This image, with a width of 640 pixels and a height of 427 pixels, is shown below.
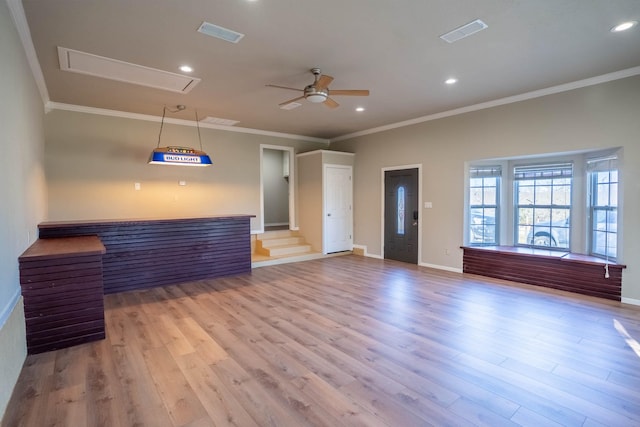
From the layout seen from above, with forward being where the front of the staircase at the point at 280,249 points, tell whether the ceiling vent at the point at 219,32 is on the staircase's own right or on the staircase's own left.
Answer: on the staircase's own right

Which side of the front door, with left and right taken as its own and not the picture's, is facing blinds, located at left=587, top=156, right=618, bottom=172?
left

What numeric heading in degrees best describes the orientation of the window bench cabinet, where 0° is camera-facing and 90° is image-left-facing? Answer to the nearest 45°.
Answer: approximately 45°

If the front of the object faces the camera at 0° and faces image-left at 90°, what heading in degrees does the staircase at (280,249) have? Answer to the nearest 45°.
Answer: approximately 315°

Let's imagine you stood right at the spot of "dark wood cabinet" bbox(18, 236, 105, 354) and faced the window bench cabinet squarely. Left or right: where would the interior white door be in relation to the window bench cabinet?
left

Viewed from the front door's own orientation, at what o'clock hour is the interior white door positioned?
The interior white door is roughly at 2 o'clock from the front door.

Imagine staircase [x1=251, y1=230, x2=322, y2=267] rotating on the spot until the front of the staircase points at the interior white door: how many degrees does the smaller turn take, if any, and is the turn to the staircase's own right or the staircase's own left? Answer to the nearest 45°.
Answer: approximately 45° to the staircase's own left

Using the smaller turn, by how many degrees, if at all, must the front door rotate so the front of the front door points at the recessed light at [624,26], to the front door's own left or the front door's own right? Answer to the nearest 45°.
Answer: approximately 90° to the front door's own left
